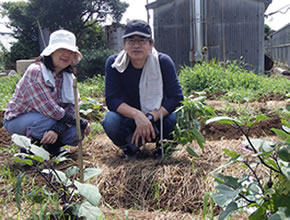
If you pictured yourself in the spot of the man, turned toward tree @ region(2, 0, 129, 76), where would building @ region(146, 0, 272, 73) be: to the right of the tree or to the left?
right

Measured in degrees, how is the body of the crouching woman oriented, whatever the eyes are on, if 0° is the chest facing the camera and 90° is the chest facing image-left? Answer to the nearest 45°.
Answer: approximately 315°

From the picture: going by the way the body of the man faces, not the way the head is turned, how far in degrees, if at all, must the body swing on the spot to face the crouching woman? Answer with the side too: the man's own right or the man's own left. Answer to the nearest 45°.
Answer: approximately 90° to the man's own right

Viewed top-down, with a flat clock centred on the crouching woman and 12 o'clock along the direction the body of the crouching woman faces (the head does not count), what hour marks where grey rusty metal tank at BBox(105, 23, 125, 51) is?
The grey rusty metal tank is roughly at 8 o'clock from the crouching woman.

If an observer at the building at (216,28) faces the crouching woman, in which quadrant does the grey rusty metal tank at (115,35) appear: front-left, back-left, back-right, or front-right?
back-right

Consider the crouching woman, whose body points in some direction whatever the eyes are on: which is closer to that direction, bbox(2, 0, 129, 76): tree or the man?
the man

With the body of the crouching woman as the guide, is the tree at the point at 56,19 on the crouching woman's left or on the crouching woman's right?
on the crouching woman's left

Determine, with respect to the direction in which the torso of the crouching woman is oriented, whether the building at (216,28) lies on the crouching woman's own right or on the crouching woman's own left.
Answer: on the crouching woman's own left

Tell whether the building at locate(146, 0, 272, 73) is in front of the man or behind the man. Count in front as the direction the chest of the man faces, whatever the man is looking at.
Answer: behind

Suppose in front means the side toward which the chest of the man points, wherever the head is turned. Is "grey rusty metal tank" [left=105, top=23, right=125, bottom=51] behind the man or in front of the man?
behind

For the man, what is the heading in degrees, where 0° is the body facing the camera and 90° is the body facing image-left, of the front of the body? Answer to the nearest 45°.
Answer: approximately 0°
